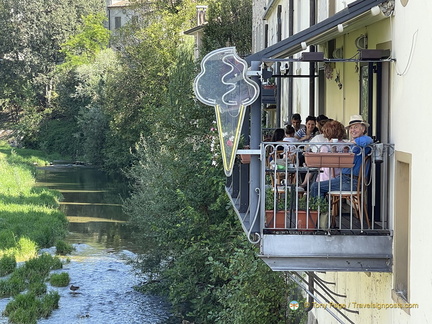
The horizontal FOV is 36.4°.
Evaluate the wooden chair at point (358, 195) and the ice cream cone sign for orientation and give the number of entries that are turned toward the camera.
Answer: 1

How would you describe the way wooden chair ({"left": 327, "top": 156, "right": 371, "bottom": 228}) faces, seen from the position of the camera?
facing to the left of the viewer

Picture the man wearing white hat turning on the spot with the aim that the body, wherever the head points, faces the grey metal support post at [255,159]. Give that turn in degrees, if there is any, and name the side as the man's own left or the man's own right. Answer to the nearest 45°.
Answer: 0° — they already face it

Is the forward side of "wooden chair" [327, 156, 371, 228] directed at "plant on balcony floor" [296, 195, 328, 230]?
yes

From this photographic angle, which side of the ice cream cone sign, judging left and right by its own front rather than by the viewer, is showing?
front

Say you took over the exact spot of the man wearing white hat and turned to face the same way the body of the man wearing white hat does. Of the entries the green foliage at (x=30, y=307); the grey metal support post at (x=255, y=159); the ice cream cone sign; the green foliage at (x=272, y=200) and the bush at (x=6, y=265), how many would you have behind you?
0

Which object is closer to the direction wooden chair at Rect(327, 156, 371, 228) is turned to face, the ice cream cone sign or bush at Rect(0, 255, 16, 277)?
the ice cream cone sign

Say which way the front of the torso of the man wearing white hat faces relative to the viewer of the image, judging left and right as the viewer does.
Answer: facing to the left of the viewer

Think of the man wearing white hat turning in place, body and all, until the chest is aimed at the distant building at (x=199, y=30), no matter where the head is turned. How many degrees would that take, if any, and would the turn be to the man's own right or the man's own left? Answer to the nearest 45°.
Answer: approximately 90° to the man's own right

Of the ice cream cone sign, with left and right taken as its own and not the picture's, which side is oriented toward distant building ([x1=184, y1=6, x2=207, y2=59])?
back

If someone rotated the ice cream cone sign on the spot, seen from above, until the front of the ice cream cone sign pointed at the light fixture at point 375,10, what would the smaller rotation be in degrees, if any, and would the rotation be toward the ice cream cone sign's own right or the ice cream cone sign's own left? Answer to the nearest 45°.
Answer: approximately 90° to the ice cream cone sign's own left

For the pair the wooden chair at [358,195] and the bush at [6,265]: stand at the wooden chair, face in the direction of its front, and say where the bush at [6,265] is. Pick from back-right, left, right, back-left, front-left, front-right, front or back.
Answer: front-right

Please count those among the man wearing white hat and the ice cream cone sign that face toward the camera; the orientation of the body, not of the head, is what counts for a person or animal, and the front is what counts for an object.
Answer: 1

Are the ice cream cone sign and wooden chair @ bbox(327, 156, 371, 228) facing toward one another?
no

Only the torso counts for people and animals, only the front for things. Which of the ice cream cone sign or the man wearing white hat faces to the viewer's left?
the man wearing white hat

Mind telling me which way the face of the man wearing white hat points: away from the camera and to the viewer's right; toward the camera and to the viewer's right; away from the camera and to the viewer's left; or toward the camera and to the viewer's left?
toward the camera and to the viewer's left

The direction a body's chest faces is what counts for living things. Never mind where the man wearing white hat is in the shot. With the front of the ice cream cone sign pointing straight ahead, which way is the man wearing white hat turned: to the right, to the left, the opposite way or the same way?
to the right
